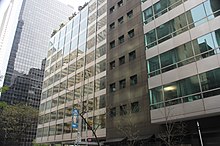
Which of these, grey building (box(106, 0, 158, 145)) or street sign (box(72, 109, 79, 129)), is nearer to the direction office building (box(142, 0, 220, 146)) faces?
the street sign

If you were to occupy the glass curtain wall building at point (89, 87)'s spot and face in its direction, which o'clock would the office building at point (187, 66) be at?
The office building is roughly at 10 o'clock from the glass curtain wall building.

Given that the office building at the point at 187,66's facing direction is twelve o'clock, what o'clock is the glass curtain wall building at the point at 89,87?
The glass curtain wall building is roughly at 3 o'clock from the office building.

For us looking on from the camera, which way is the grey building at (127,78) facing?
facing the viewer and to the left of the viewer

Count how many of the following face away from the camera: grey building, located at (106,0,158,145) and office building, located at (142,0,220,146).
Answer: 0

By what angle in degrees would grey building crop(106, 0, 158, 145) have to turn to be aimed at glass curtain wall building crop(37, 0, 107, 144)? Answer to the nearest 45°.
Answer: approximately 90° to its right

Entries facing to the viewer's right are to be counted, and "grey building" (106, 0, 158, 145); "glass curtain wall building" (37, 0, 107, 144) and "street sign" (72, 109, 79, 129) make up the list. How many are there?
0

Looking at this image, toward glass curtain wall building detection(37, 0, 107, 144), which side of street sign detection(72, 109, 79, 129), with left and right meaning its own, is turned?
back

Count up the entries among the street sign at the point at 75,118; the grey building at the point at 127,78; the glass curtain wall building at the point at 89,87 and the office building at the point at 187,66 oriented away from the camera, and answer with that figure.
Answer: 0

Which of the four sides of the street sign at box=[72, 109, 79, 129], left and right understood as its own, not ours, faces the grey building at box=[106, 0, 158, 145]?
left

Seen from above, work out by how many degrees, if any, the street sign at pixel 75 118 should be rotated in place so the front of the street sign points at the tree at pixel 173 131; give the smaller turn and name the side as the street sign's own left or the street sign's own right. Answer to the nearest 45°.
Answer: approximately 90° to the street sign's own left

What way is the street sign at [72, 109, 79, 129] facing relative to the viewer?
toward the camera

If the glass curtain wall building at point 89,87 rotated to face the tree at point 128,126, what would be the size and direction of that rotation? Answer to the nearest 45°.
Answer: approximately 45° to its left

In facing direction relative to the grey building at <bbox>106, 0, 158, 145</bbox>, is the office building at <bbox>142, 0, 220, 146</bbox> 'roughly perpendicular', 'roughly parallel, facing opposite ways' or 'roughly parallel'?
roughly parallel

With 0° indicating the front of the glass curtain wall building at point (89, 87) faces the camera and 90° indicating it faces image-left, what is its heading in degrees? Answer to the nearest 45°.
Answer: approximately 45°
